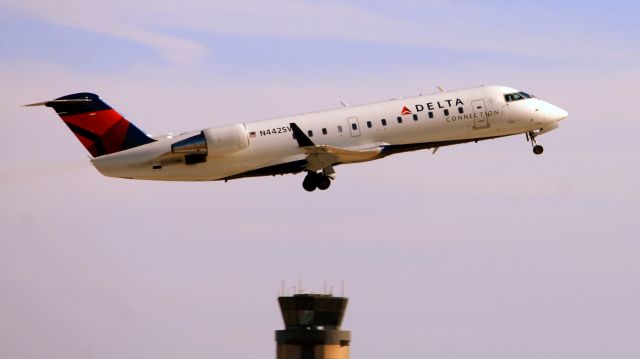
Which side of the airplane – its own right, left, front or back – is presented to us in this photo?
right
